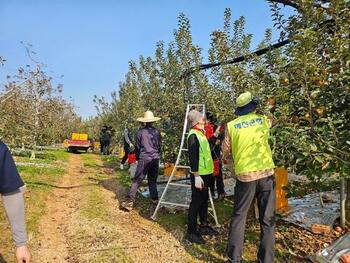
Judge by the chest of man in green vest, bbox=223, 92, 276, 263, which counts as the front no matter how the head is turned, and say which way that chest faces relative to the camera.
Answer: away from the camera

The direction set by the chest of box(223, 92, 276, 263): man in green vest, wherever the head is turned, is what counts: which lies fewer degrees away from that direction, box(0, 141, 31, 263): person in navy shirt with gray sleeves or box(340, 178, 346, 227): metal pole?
the metal pole

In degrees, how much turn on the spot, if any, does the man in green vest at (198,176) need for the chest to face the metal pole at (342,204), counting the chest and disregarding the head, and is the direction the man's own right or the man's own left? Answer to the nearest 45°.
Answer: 0° — they already face it

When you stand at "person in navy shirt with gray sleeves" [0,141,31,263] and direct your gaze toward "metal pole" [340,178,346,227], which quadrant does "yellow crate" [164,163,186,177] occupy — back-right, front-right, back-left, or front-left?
front-left

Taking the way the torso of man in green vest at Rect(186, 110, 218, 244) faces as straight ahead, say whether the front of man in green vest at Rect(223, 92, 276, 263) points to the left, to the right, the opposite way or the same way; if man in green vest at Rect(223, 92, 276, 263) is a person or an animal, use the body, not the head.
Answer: to the left

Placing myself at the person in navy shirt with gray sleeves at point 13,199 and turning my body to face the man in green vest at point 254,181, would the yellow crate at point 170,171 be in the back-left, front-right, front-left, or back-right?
front-left

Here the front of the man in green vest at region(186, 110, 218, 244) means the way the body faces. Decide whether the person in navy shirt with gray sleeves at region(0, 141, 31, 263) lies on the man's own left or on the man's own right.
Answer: on the man's own right

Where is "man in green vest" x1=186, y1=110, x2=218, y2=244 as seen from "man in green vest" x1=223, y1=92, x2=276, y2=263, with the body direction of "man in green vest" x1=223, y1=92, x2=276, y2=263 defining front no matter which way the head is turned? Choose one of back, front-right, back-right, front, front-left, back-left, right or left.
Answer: front-left

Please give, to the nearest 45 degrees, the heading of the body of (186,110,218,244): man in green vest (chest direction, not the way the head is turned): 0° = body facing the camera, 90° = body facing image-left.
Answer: approximately 270°

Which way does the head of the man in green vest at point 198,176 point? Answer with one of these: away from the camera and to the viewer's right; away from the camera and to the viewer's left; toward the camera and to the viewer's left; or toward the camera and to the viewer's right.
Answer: away from the camera and to the viewer's right

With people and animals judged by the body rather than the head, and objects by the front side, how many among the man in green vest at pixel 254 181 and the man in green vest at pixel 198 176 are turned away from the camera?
1

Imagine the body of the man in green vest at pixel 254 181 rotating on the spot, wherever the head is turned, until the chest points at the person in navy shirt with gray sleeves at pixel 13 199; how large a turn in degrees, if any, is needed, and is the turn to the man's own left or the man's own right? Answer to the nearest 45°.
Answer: approximately 135° to the man's own left
